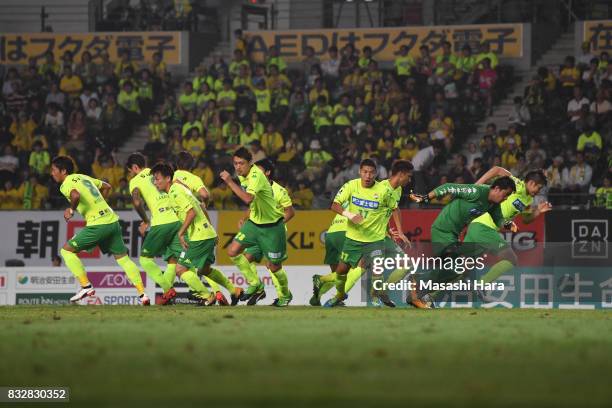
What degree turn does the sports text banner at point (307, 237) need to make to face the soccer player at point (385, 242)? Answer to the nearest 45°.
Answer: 0° — it already faces them

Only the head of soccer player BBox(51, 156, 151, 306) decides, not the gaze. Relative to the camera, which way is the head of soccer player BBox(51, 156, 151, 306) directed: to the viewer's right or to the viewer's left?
to the viewer's left

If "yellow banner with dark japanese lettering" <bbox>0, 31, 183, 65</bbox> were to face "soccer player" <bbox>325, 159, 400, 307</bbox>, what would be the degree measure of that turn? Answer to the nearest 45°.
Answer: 0° — it already faces them

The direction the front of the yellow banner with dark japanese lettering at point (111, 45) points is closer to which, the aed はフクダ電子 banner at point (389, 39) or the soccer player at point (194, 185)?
the soccer player

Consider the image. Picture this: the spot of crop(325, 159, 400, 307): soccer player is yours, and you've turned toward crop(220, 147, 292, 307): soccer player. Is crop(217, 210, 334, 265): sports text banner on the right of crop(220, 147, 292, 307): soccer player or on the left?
right

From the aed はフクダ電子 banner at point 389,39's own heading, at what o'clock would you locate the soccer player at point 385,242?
The soccer player is roughly at 12 o'clock from the aed はフクダ電子 banner.

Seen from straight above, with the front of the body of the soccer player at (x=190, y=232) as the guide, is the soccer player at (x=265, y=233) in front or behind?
behind

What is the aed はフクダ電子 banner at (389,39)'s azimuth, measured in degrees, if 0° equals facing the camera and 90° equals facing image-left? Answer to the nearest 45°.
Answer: approximately 0°
